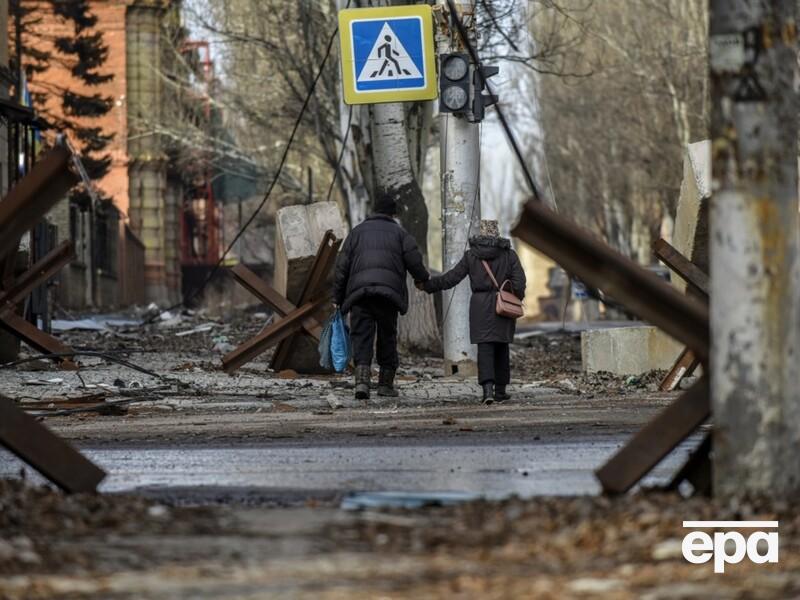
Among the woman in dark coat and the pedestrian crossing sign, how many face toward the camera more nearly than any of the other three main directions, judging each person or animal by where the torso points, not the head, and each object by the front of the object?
1

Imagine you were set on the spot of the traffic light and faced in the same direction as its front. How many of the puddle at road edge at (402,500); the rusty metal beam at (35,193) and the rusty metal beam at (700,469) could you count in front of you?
3

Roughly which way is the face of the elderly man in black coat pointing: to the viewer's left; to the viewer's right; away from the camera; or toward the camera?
away from the camera

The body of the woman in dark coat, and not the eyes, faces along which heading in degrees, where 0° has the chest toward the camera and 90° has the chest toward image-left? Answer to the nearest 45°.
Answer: approximately 180°

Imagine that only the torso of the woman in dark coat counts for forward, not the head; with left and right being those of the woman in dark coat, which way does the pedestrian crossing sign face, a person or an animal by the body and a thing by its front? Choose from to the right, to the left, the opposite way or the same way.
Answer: the opposite way

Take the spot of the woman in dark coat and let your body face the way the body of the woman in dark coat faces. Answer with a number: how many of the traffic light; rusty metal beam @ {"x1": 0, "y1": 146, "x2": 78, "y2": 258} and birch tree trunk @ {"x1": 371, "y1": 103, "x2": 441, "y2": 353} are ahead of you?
2

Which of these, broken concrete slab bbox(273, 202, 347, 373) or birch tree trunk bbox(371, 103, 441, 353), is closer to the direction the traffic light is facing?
the broken concrete slab

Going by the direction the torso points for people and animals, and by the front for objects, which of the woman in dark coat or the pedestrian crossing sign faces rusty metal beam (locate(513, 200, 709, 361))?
the pedestrian crossing sign

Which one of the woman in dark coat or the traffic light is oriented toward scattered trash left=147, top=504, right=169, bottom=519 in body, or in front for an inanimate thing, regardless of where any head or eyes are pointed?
the traffic light
